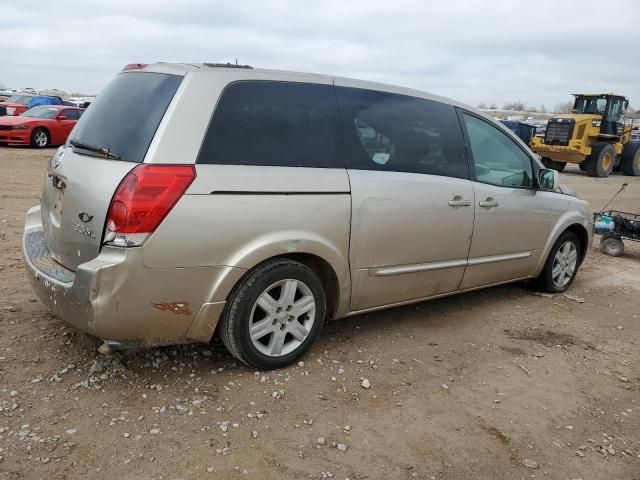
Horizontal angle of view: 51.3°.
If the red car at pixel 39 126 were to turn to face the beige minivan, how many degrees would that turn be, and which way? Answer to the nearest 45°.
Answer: approximately 45° to its left

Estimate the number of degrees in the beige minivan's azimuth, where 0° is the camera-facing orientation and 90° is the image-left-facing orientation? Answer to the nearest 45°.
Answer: approximately 225°

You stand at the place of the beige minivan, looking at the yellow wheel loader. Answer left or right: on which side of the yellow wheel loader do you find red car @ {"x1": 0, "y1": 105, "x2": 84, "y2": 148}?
left

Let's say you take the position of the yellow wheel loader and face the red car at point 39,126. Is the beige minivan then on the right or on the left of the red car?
left

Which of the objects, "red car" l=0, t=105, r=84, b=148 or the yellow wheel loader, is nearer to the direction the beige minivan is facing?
the yellow wheel loader

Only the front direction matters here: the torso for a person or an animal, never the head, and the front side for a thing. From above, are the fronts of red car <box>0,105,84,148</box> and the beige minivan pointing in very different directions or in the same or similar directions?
very different directions

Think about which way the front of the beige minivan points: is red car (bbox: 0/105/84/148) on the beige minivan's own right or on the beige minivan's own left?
on the beige minivan's own left

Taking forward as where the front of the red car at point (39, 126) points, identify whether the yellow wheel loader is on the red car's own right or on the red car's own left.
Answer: on the red car's own left
